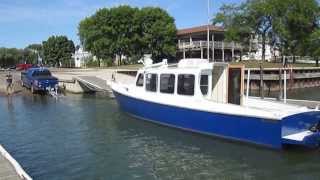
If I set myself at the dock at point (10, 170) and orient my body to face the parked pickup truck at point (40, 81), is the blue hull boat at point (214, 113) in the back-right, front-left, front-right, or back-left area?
front-right

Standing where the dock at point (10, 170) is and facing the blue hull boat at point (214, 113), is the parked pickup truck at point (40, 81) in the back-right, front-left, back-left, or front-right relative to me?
front-left

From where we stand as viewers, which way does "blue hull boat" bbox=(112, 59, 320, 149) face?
facing away from the viewer and to the left of the viewer

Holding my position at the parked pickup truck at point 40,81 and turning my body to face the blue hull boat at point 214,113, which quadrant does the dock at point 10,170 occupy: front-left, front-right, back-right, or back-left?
front-right

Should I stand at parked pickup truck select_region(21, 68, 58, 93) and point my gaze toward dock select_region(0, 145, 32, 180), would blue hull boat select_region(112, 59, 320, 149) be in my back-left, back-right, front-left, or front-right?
front-left

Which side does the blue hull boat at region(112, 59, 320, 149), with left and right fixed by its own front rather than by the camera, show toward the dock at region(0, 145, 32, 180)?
left

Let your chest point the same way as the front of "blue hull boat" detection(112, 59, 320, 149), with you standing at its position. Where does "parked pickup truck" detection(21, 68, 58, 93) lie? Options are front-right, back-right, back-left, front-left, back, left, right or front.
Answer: front

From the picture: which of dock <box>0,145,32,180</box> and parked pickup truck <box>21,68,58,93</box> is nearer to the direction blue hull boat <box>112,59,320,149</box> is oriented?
the parked pickup truck
